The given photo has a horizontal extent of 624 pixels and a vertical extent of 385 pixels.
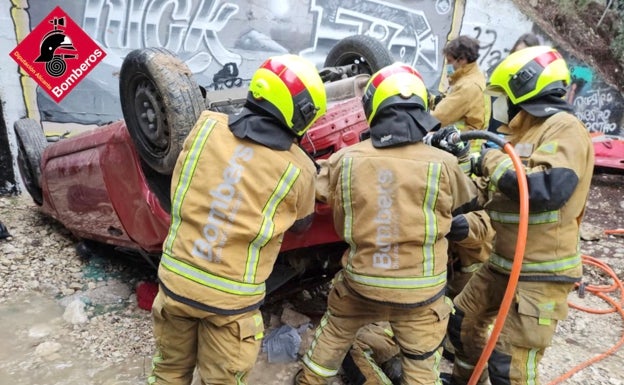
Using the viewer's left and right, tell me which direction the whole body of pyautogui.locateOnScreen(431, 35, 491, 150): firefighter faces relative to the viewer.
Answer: facing to the left of the viewer

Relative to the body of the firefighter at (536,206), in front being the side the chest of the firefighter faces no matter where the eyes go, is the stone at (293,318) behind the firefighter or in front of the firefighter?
in front

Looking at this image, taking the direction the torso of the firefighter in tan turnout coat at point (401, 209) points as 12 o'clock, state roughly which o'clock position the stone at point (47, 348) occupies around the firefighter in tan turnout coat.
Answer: The stone is roughly at 9 o'clock from the firefighter in tan turnout coat.

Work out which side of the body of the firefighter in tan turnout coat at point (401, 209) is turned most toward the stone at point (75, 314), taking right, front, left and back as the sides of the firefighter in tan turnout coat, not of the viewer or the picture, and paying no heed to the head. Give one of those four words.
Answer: left

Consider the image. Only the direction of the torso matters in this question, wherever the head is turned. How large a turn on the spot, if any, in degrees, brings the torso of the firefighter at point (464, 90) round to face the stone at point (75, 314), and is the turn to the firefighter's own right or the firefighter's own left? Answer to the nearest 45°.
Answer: approximately 45° to the firefighter's own left

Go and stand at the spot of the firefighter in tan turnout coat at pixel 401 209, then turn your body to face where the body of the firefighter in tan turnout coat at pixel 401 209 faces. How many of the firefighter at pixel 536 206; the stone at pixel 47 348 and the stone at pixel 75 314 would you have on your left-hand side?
2

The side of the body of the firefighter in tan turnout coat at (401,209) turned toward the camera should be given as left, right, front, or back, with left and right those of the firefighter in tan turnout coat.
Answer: back

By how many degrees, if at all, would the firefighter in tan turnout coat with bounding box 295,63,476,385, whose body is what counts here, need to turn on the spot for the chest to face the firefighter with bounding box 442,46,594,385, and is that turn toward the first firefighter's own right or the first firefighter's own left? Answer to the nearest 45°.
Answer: approximately 90° to the first firefighter's own right

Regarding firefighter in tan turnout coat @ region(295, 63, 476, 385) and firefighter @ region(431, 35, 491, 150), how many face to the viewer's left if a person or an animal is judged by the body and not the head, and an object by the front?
1
